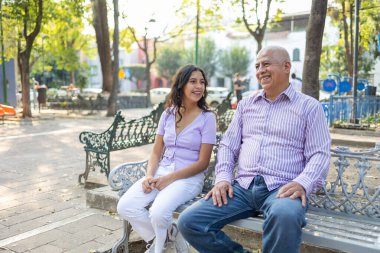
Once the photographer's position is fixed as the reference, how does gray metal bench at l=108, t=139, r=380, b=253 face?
facing the viewer and to the left of the viewer

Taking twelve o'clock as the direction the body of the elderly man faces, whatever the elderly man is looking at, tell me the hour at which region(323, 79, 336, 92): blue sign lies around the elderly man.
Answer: The blue sign is roughly at 5 o'clock from the elderly man.

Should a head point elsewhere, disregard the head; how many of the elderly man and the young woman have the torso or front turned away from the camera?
0

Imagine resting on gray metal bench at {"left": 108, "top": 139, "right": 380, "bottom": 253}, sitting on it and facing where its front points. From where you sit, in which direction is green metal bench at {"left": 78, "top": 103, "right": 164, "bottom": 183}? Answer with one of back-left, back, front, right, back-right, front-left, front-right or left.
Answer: right

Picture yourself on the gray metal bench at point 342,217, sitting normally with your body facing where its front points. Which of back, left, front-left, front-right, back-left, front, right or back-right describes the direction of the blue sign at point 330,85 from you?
back-right

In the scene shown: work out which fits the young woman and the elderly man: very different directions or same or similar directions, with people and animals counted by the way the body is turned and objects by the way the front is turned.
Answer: same or similar directions

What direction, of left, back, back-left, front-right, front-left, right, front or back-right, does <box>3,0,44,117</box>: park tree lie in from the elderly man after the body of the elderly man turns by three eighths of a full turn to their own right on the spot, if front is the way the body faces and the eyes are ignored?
front-left

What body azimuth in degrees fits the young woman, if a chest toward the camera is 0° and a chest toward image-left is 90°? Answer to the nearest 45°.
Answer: approximately 45°

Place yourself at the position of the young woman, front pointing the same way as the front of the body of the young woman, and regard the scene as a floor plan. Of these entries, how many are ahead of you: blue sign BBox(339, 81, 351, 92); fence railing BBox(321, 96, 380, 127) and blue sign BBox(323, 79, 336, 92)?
0

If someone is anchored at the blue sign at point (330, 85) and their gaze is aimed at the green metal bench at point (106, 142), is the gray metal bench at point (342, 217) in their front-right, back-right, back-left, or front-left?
front-left

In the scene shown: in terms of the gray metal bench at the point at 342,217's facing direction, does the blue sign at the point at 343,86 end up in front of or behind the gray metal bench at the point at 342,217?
behind

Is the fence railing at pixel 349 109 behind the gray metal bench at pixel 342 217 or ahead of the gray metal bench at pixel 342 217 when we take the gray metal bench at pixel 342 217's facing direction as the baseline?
behind

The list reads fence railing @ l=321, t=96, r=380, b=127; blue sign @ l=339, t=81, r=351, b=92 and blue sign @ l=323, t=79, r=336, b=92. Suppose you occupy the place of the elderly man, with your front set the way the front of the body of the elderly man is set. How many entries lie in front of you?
0

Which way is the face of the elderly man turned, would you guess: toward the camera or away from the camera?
toward the camera
